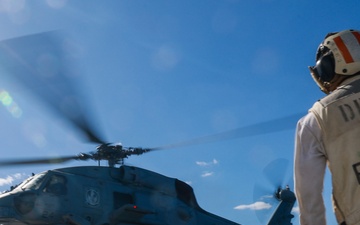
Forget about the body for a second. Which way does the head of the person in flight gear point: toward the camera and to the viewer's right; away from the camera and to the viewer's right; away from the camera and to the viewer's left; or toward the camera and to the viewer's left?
away from the camera and to the viewer's left

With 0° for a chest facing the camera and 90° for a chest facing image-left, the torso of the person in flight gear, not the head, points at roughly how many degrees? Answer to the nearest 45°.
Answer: approximately 135°
